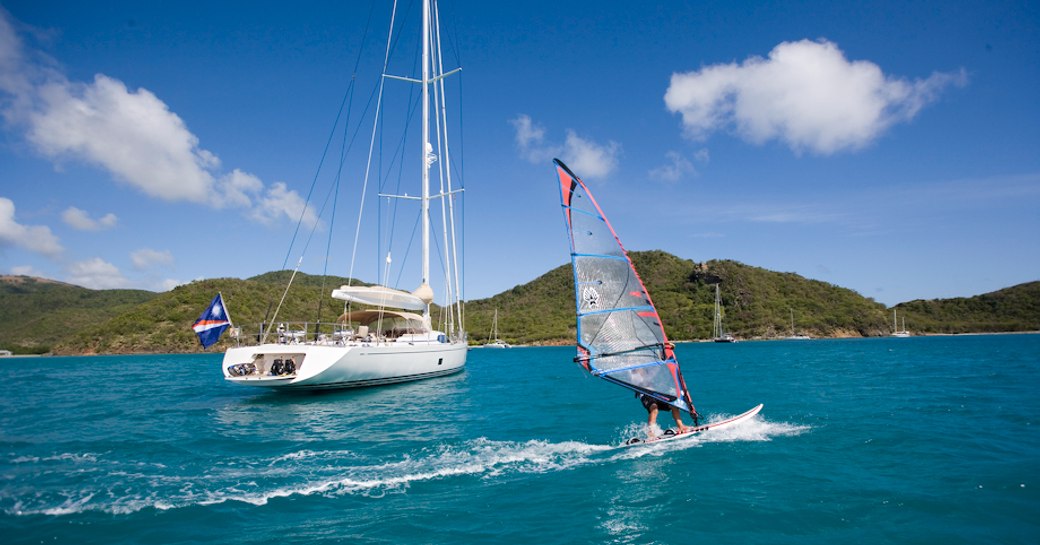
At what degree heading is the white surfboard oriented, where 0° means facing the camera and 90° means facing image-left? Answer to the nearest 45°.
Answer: approximately 270°
